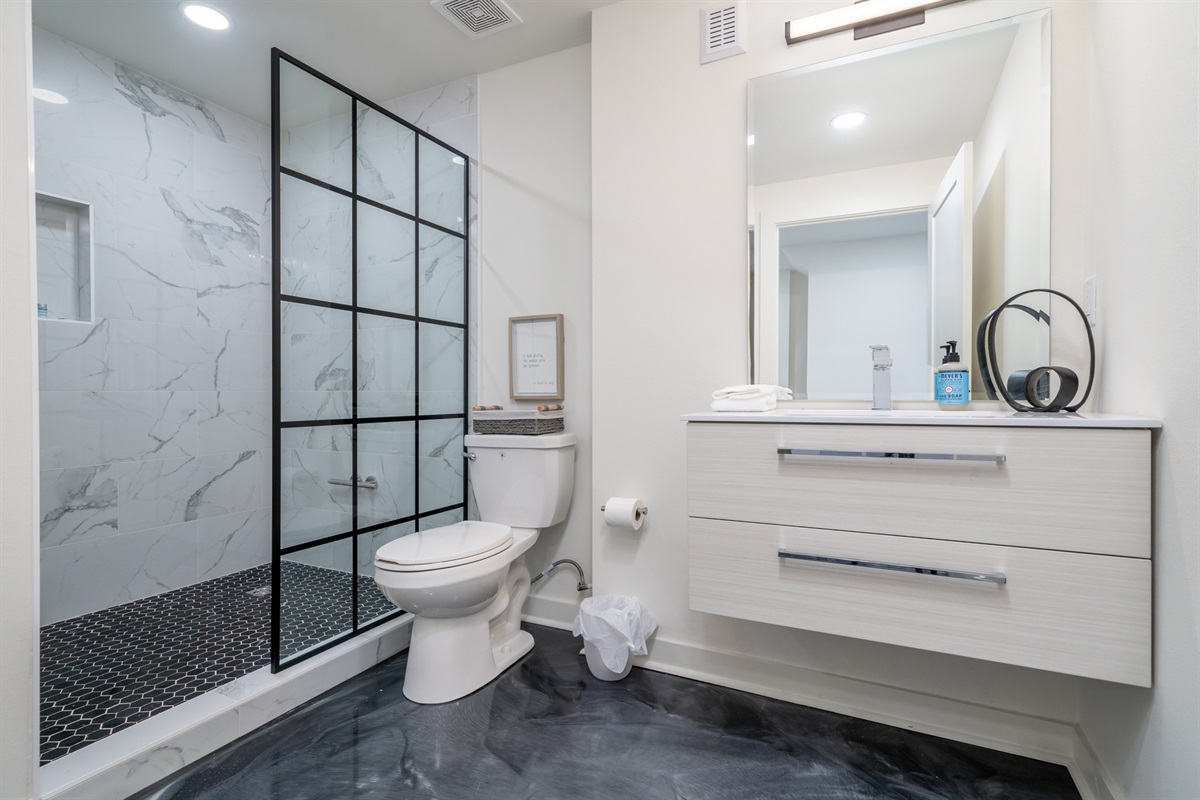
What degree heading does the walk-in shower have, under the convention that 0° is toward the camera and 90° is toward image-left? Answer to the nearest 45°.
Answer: approximately 315°

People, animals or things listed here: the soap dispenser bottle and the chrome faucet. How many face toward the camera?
2

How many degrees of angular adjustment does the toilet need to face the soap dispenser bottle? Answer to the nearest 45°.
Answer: approximately 90° to its left

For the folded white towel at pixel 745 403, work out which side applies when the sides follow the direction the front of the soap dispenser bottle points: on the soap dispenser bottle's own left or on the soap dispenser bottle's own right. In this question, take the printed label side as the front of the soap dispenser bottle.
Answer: on the soap dispenser bottle's own right

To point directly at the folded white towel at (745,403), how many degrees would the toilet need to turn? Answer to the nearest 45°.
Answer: approximately 90° to its left

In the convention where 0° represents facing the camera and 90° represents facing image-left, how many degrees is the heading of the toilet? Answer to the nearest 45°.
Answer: approximately 45°

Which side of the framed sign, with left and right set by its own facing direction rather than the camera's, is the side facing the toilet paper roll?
left

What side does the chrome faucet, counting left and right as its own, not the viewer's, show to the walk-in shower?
right

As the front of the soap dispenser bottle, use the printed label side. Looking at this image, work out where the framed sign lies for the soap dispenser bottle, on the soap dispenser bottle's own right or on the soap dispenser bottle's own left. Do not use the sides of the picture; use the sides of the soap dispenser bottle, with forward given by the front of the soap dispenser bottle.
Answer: on the soap dispenser bottle's own right
